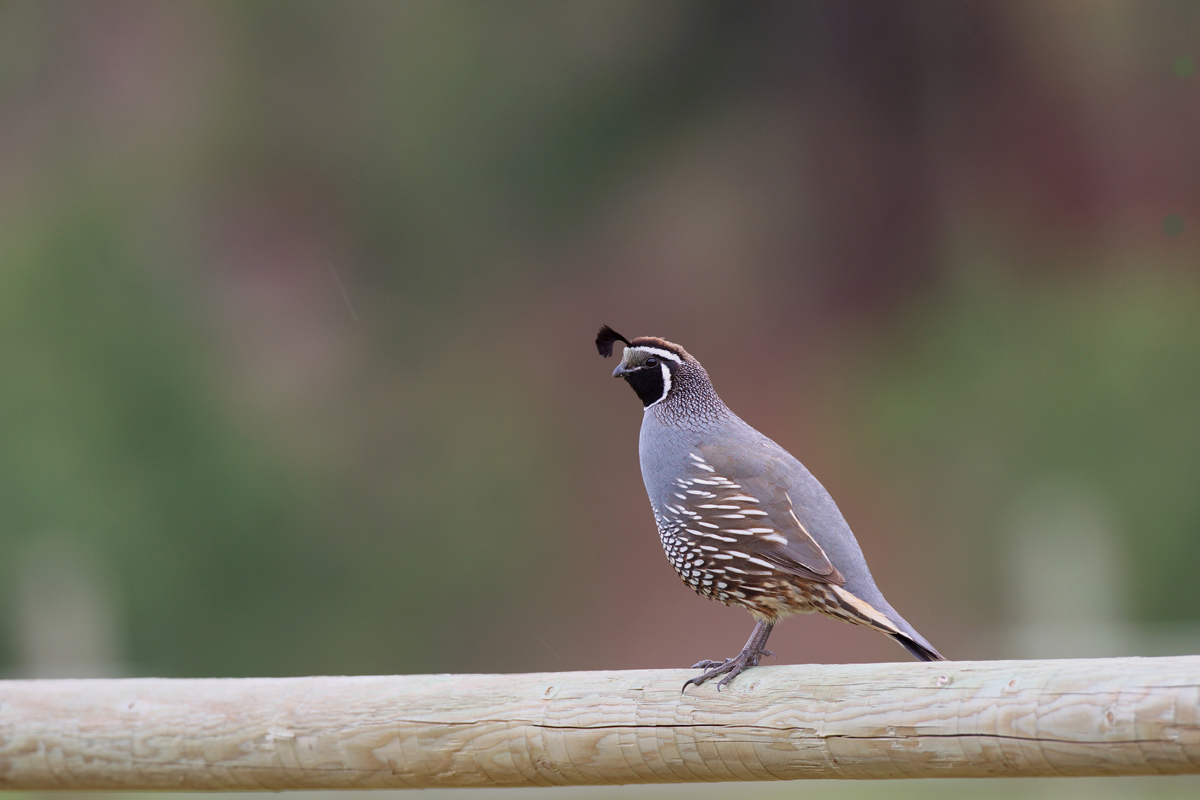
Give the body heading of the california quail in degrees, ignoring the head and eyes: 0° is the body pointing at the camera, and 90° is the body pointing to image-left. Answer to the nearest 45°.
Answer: approximately 90°
